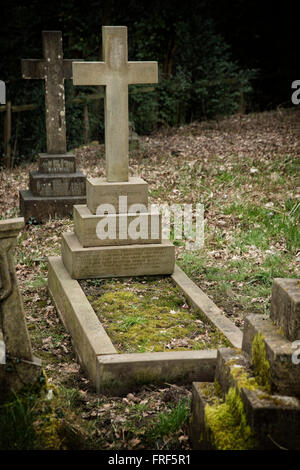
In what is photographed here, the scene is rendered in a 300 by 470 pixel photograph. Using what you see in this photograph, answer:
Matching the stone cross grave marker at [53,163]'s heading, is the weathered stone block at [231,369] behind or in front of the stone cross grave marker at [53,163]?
in front

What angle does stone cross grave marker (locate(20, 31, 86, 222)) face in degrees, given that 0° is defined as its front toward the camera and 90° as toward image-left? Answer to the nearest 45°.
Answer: approximately 0°

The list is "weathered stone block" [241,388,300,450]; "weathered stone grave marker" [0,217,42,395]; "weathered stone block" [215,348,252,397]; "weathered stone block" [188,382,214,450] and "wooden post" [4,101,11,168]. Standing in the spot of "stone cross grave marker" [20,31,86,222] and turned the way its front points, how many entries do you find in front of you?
4

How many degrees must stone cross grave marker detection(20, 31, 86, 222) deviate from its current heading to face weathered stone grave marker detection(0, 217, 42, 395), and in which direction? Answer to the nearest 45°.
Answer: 0° — it already faces it

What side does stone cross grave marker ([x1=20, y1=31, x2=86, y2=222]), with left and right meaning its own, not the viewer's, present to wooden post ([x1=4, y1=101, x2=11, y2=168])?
back

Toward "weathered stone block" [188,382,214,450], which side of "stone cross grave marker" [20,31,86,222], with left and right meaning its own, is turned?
front

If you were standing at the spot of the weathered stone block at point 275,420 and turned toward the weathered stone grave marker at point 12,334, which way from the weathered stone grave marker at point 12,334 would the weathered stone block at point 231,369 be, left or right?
right

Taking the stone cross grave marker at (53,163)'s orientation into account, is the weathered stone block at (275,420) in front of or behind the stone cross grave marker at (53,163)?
in front

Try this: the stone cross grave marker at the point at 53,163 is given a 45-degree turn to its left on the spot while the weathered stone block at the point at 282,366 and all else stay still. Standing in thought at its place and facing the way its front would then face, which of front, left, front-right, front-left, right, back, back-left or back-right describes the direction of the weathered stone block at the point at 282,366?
front-right

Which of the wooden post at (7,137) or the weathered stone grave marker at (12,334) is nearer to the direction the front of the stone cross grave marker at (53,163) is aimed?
the weathered stone grave marker

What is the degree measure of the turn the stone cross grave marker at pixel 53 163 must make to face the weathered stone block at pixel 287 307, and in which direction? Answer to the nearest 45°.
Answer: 0° — it already faces it

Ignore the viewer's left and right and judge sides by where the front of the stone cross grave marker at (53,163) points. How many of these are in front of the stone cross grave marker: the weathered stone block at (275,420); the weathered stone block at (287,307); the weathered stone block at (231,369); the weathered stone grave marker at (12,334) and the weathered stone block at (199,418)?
5
